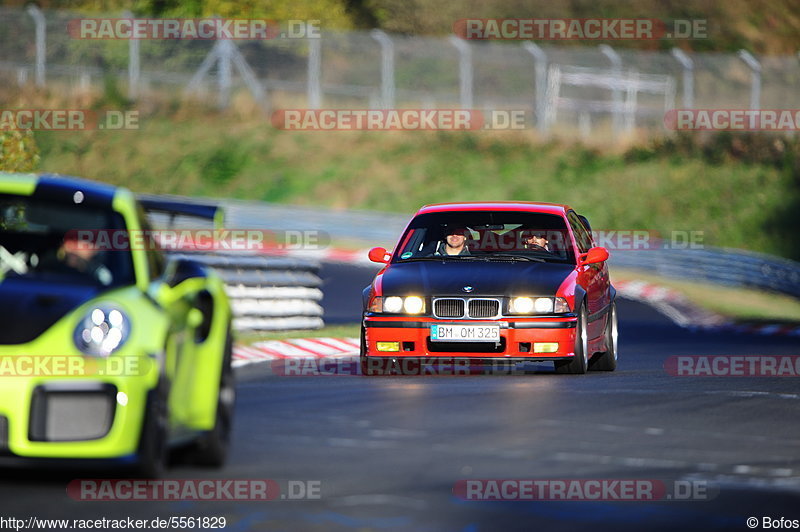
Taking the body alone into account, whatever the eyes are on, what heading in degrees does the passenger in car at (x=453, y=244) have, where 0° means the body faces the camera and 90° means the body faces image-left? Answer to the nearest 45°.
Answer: approximately 0°

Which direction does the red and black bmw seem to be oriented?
toward the camera

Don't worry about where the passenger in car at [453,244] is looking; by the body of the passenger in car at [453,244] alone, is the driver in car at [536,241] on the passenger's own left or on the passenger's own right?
on the passenger's own left

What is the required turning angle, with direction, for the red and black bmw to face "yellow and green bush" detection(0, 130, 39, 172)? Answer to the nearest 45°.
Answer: approximately 135° to its right

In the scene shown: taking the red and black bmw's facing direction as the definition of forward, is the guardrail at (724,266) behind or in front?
behind
